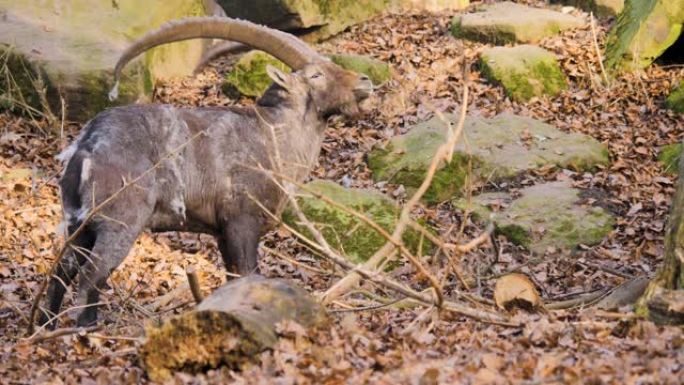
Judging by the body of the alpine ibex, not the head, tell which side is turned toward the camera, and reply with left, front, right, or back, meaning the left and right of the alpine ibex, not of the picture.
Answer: right

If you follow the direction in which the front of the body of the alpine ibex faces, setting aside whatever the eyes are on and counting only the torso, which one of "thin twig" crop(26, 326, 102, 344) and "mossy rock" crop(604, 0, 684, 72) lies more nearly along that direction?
the mossy rock

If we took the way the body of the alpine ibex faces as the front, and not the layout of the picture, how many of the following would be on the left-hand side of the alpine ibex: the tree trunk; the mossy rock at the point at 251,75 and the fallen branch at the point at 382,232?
1

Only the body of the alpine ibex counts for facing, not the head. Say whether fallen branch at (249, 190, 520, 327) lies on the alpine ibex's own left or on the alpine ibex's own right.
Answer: on the alpine ibex's own right

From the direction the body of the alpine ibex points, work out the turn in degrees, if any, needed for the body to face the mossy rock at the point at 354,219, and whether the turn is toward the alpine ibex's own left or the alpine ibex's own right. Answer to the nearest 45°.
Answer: approximately 45° to the alpine ibex's own left

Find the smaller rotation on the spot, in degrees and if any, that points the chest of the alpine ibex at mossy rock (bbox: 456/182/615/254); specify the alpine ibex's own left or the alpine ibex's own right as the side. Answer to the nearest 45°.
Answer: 0° — it already faces it

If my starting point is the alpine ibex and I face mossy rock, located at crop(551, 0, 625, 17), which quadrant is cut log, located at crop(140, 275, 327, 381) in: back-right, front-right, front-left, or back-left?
back-right

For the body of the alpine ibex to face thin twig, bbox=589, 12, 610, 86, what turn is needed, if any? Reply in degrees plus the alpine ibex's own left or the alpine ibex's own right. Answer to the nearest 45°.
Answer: approximately 45° to the alpine ibex's own left

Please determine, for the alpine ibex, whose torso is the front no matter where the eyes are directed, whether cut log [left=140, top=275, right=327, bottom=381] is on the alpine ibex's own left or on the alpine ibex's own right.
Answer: on the alpine ibex's own right
